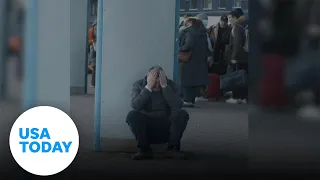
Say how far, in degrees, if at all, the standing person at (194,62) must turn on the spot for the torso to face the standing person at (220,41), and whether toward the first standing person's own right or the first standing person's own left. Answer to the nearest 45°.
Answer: approximately 90° to the first standing person's own right

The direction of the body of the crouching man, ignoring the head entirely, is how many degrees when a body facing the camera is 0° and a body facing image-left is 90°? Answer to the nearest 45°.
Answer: approximately 0°

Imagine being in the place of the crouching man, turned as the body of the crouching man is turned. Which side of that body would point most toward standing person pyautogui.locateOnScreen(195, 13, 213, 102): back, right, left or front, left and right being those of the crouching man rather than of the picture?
back

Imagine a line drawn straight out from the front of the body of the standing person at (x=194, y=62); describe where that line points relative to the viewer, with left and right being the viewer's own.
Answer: facing away from the viewer and to the left of the viewer
